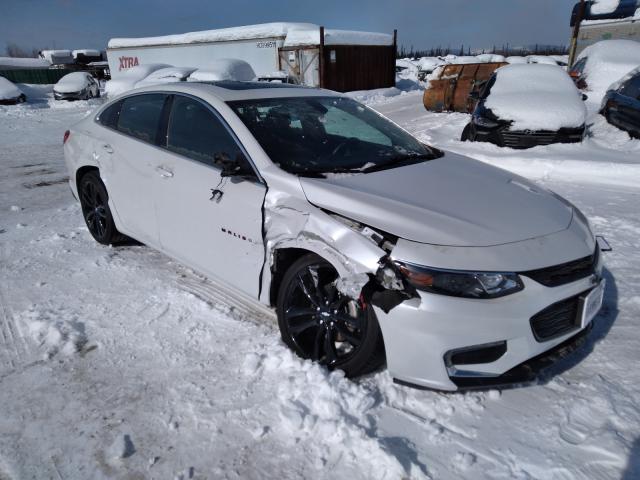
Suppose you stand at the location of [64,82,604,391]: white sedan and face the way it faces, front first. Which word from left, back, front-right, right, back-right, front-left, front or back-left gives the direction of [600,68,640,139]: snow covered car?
left

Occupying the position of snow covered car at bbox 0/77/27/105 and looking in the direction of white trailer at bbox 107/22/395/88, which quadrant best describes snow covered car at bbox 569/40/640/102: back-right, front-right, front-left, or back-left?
front-right

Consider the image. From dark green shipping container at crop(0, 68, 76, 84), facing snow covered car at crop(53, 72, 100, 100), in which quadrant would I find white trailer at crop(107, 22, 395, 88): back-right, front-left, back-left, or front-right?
front-left

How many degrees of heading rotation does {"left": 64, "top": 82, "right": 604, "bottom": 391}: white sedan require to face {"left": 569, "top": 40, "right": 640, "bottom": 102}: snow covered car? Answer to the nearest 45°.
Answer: approximately 90° to its left

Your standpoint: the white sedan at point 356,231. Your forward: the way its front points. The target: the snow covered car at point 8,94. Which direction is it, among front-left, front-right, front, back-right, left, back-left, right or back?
back

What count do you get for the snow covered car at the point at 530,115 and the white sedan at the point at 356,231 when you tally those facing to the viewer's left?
0

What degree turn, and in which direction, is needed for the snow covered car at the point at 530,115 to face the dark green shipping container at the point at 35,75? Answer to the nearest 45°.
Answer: approximately 135° to its right

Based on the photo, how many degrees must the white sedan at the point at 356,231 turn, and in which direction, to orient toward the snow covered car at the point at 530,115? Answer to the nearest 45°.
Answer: approximately 90° to its left

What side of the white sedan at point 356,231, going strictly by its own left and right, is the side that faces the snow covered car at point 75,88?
back

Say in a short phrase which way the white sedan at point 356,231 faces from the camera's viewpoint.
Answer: facing the viewer and to the right of the viewer

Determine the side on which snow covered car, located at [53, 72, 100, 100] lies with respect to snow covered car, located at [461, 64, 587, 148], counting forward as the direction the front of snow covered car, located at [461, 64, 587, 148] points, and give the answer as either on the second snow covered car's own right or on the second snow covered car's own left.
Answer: on the second snow covered car's own right

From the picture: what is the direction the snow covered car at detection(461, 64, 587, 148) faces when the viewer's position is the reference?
facing the viewer
